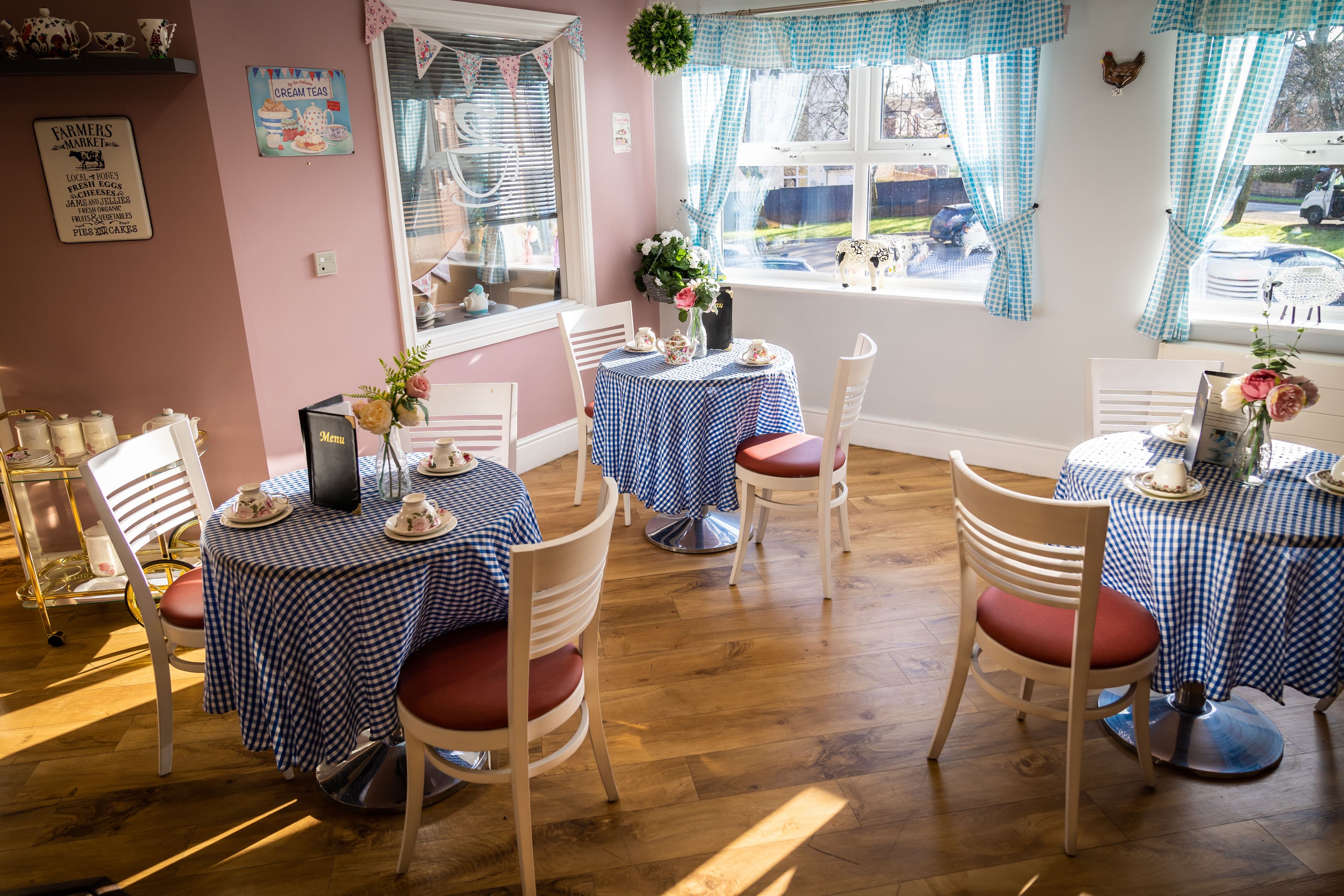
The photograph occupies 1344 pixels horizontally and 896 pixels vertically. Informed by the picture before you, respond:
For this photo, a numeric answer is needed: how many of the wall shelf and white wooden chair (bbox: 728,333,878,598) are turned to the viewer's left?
1

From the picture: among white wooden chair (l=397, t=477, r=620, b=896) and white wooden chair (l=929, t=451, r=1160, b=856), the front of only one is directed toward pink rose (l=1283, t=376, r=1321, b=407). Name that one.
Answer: white wooden chair (l=929, t=451, r=1160, b=856)

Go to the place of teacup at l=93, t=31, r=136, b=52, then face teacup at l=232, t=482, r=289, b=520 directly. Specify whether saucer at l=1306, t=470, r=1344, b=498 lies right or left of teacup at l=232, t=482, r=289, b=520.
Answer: left

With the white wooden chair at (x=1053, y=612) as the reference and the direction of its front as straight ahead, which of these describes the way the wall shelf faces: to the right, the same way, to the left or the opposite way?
to the right

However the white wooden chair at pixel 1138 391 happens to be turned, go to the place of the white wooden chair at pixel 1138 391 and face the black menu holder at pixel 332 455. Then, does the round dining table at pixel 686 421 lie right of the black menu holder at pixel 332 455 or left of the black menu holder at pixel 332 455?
right

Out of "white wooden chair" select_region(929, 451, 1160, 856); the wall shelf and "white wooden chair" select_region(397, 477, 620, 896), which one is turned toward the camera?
the wall shelf

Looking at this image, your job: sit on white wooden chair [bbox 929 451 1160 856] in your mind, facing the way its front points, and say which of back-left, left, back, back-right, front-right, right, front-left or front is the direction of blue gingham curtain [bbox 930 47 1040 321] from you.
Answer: front-left

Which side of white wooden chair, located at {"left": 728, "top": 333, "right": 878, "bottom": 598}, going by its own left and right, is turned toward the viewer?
left

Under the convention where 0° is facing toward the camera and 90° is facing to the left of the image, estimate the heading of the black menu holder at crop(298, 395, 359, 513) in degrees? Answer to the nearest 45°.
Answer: approximately 0°

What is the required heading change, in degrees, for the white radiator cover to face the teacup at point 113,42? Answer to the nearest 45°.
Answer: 0° — it already faces it

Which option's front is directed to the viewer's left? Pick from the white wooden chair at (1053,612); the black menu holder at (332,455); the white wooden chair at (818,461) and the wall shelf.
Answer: the white wooden chair at (818,461)

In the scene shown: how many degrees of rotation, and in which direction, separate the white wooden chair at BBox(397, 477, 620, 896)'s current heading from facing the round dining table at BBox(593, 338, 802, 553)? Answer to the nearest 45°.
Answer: approximately 90° to its right

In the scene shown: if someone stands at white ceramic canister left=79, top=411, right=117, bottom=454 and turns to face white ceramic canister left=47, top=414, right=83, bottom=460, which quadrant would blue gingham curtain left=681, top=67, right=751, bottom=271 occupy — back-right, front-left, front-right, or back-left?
back-right
